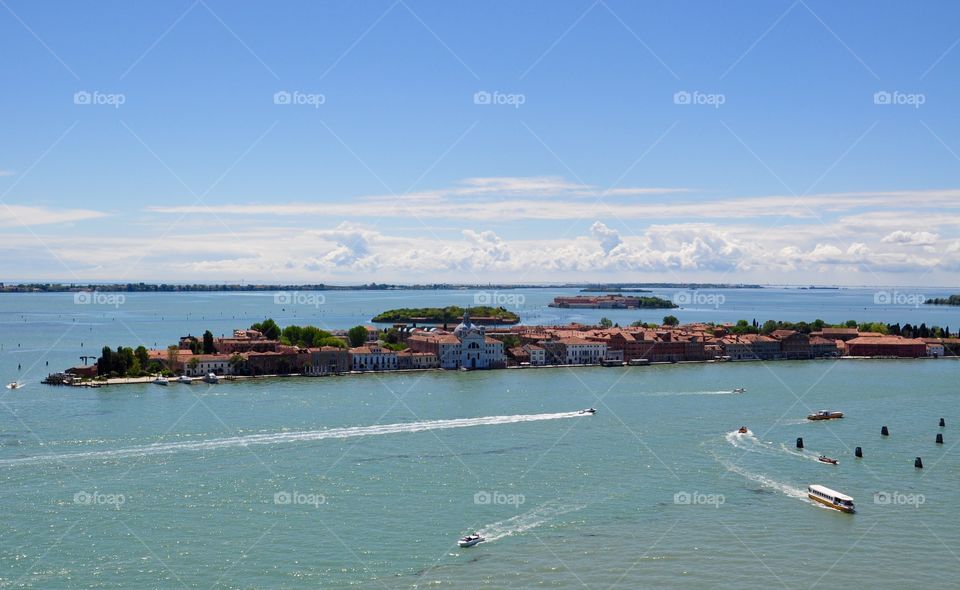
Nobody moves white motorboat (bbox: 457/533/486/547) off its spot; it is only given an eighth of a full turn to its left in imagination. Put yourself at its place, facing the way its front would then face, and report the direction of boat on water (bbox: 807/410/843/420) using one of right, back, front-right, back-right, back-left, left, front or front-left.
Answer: back-left

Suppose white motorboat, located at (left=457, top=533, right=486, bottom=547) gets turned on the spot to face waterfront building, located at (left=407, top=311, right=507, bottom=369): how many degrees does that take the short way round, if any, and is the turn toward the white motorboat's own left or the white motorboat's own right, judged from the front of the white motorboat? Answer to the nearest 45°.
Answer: approximately 135° to the white motorboat's own right

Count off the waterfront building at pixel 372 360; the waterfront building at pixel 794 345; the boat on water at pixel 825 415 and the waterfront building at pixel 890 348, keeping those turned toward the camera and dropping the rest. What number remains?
3

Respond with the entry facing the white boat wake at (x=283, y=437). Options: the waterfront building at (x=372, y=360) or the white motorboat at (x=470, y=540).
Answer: the waterfront building

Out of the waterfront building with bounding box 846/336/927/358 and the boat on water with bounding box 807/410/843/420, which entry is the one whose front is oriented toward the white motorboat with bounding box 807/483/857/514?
the waterfront building

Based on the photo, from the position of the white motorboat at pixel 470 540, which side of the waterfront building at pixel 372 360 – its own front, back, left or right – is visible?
front

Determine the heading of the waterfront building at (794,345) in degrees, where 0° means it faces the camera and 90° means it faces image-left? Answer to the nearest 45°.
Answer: approximately 0°
